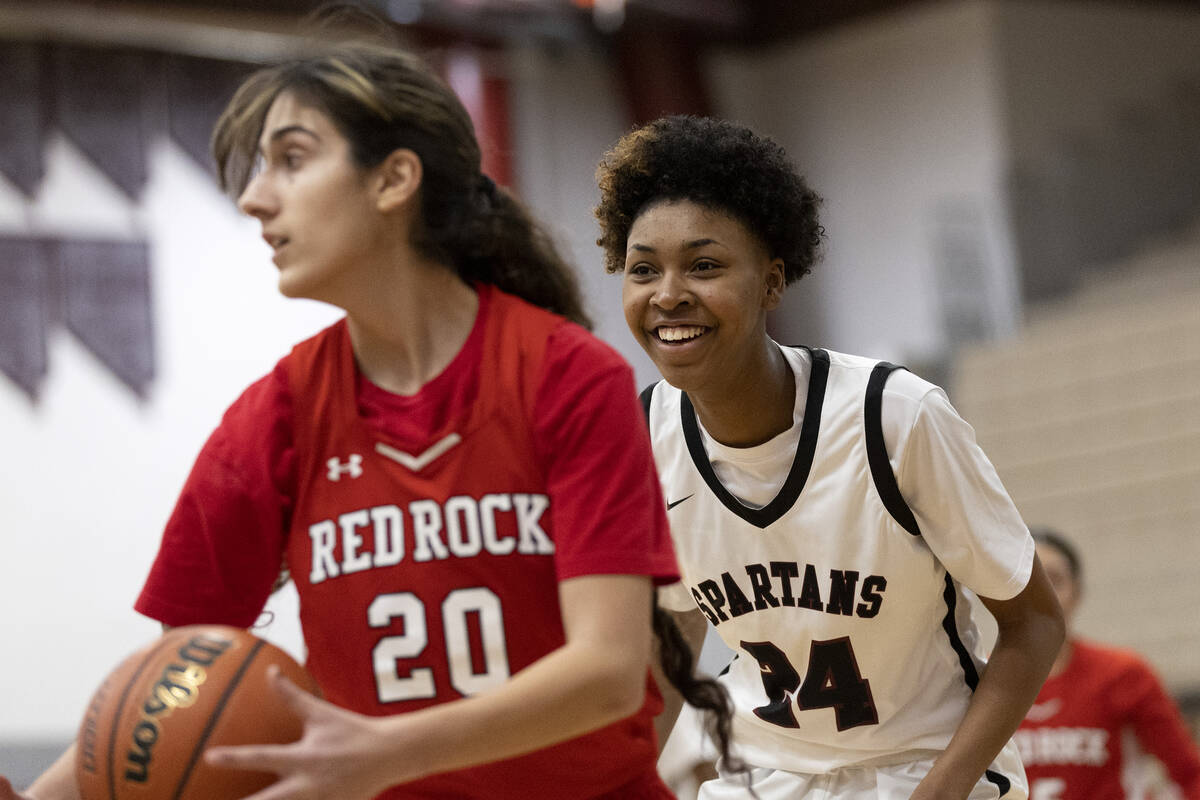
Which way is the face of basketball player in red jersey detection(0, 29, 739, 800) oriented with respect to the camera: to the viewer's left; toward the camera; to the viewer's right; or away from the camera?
to the viewer's left

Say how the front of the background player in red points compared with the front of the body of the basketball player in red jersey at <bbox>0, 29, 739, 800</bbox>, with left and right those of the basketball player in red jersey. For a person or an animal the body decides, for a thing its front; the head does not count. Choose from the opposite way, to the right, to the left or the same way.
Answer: the same way

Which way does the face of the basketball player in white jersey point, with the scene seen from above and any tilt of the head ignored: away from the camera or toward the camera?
toward the camera

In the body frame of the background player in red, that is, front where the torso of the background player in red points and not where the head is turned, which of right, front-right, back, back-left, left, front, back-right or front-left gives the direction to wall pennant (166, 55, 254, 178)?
back-right

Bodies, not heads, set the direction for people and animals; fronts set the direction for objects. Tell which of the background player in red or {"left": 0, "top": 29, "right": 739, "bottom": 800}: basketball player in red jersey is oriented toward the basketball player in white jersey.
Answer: the background player in red

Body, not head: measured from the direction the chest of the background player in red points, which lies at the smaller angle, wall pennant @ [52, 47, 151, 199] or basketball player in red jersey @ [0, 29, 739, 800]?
the basketball player in red jersey

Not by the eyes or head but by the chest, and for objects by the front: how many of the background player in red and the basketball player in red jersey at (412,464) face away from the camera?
0

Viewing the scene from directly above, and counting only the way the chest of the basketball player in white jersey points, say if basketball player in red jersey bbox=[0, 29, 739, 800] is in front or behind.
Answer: in front

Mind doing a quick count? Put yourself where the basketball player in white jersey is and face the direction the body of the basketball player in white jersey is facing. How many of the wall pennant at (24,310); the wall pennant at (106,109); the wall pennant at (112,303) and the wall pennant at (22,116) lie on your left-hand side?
0

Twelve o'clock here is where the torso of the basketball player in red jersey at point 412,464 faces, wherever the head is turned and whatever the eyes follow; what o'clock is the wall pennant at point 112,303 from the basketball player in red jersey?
The wall pennant is roughly at 4 o'clock from the basketball player in red jersey.

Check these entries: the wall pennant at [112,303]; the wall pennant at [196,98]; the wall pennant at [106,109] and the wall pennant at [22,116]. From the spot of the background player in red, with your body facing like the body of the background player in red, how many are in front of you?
0

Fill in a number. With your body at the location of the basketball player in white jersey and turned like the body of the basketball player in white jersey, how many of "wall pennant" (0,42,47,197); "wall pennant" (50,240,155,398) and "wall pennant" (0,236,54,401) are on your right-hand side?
3

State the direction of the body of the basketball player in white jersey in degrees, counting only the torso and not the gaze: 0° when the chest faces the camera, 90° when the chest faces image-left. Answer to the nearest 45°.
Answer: approximately 45°

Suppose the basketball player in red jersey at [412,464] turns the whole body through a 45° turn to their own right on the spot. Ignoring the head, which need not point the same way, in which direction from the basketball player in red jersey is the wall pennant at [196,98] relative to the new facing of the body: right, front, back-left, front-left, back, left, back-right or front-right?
right

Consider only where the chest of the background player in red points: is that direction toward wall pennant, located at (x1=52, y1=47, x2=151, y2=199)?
no

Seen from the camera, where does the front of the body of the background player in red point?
toward the camera

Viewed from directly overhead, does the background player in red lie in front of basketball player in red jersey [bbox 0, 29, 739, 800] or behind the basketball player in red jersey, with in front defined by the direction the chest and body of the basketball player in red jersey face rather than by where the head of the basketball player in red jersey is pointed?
behind

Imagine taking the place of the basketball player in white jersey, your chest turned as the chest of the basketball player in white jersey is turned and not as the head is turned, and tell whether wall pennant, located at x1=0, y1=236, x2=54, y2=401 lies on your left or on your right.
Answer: on your right

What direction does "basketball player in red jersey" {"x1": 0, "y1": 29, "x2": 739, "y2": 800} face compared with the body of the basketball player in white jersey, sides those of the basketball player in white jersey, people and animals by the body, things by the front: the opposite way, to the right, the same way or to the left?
the same way

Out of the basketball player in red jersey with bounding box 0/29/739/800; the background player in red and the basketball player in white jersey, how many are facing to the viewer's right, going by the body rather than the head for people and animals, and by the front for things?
0

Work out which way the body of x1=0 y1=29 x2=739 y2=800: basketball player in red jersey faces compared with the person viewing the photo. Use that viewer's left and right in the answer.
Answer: facing the viewer and to the left of the viewer
